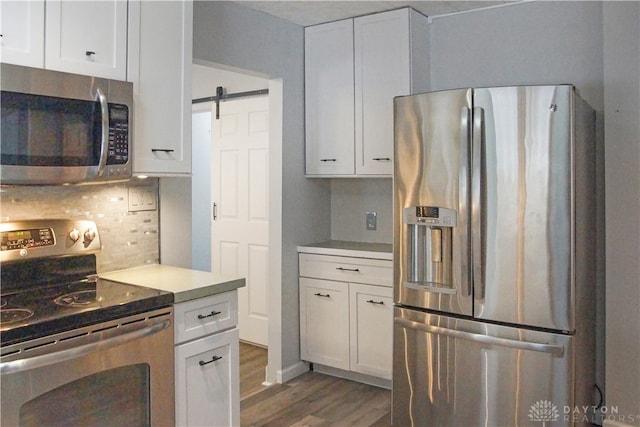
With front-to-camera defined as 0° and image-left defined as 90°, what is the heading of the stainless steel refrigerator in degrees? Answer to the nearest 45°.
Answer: approximately 45°

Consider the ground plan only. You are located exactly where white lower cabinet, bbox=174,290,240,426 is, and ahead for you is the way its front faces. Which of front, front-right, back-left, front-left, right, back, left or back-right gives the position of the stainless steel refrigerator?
front-left

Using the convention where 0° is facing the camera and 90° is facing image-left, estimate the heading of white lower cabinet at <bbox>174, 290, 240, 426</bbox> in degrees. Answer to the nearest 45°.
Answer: approximately 315°

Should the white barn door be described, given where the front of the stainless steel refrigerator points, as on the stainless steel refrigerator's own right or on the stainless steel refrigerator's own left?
on the stainless steel refrigerator's own right

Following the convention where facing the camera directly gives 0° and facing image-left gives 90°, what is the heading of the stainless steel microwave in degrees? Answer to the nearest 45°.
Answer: approximately 315°

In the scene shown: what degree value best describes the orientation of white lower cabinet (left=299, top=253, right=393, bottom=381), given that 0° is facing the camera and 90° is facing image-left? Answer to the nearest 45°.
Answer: approximately 45°

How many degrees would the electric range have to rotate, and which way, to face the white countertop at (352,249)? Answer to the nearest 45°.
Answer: approximately 90° to its left

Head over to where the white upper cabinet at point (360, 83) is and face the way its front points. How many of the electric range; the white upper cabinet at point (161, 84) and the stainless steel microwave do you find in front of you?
3

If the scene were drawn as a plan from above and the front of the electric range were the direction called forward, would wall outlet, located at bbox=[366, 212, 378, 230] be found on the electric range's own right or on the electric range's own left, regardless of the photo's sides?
on the electric range's own left

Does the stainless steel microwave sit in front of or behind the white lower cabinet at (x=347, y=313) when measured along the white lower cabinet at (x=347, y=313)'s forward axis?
in front

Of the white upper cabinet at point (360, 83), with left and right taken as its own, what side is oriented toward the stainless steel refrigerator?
left

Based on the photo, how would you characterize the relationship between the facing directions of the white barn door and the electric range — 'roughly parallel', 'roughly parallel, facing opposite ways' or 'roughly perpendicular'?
roughly perpendicular
